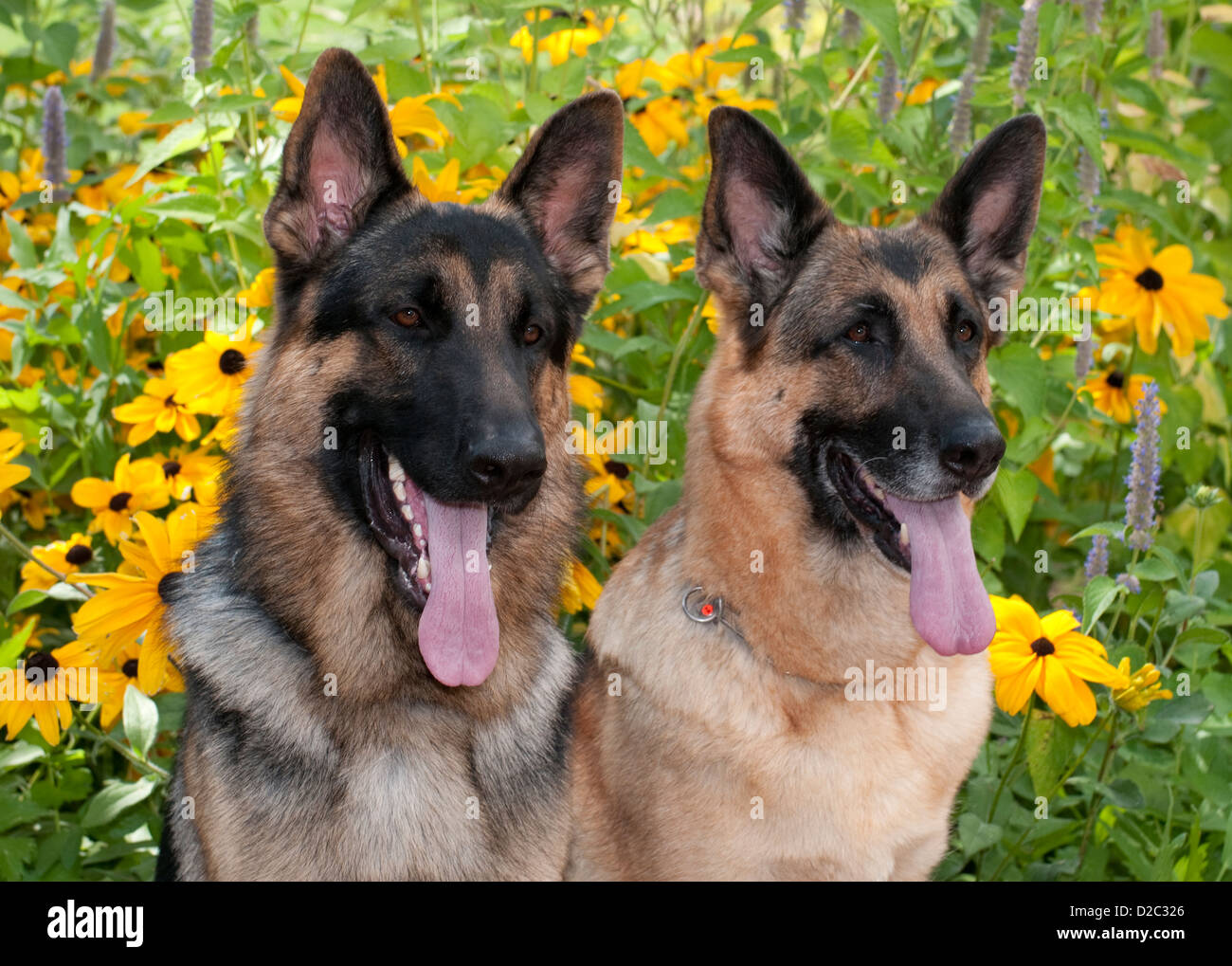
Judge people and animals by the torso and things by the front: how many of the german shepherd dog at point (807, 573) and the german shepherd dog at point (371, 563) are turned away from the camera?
0

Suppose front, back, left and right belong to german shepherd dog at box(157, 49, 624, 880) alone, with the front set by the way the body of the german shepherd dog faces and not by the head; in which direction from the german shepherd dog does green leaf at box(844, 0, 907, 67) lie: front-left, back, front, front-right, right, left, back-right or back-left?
left

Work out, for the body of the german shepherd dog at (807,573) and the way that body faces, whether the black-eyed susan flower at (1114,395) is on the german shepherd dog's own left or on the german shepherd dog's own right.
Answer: on the german shepherd dog's own left

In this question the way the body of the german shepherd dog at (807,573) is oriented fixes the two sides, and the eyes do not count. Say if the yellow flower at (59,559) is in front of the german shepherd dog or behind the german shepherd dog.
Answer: behind

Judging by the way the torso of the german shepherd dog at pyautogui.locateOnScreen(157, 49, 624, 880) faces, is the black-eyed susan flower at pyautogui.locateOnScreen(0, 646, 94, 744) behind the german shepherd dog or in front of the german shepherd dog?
behind

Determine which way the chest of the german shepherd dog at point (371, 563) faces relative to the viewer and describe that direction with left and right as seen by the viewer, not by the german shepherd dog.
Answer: facing the viewer and to the right of the viewer

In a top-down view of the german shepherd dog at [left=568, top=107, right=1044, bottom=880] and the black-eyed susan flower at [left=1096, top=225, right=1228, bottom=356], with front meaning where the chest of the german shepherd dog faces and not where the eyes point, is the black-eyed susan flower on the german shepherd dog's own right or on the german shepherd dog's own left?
on the german shepherd dog's own left

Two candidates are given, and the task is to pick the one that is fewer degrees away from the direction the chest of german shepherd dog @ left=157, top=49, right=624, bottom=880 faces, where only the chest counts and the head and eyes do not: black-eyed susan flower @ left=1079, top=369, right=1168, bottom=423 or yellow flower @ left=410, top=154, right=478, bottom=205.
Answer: the black-eyed susan flower
